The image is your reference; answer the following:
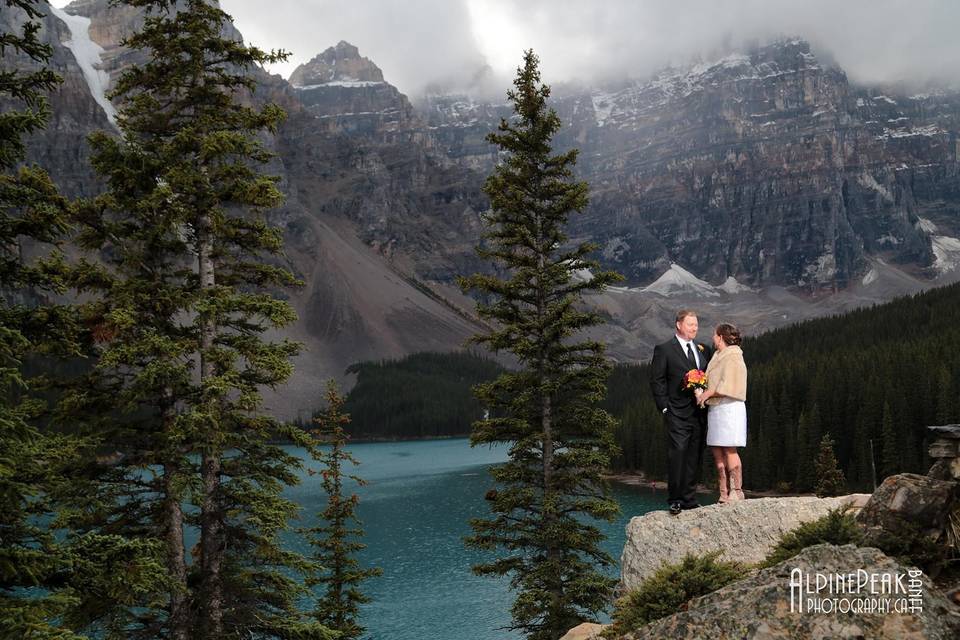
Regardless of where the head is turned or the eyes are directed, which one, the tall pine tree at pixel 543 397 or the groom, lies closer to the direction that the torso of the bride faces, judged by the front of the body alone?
the groom

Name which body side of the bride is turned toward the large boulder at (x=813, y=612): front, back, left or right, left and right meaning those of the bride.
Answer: left

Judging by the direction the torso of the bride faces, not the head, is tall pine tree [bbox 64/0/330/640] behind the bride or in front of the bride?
in front

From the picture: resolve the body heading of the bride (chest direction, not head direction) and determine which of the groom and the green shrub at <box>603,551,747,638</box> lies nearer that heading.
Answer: the groom

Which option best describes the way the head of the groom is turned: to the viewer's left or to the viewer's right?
to the viewer's right

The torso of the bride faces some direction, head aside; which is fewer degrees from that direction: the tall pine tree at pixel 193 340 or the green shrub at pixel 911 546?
the tall pine tree

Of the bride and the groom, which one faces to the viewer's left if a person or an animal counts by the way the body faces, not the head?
the bride

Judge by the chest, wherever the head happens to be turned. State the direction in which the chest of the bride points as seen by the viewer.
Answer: to the viewer's left

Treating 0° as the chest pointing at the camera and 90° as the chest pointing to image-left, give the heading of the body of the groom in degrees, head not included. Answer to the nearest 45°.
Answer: approximately 315°

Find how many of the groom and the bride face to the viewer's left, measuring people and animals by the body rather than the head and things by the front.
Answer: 1

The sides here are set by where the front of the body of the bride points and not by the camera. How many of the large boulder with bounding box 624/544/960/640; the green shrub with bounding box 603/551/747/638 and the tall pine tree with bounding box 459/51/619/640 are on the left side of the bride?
2

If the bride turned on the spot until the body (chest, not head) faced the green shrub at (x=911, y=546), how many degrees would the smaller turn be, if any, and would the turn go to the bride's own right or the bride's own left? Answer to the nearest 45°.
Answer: approximately 135° to the bride's own left

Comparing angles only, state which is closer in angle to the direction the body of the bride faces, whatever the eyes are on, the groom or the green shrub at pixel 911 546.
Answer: the groom

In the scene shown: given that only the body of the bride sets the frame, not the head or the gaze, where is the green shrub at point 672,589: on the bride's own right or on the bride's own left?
on the bride's own left
